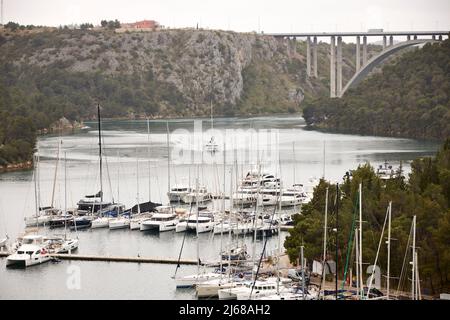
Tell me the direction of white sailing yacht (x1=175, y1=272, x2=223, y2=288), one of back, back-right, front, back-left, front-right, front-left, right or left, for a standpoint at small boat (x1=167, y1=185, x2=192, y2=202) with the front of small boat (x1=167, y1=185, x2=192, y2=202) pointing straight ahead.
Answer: front-left

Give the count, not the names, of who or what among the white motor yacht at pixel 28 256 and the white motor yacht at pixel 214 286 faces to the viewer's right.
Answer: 0

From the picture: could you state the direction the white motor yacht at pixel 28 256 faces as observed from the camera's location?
facing the viewer and to the left of the viewer

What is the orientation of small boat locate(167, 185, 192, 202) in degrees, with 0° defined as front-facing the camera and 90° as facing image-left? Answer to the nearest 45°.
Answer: approximately 45°

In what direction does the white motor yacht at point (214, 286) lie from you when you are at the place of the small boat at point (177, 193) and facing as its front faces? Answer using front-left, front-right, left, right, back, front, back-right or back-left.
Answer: front-left

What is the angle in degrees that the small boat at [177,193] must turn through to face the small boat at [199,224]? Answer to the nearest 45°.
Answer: approximately 45° to its left

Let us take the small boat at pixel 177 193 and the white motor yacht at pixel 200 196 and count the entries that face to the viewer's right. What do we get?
0

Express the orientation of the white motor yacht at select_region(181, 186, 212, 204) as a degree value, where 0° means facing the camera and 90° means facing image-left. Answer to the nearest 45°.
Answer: approximately 45°
